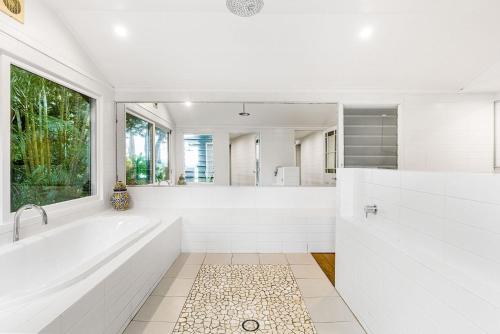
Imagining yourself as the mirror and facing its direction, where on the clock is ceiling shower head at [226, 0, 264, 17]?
The ceiling shower head is roughly at 12 o'clock from the mirror.

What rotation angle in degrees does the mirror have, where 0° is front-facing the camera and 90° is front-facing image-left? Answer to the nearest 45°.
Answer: approximately 0°

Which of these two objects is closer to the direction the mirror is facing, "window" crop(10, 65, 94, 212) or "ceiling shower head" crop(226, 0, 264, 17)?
the ceiling shower head

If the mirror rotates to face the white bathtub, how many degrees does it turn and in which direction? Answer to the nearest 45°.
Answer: approximately 45° to its right

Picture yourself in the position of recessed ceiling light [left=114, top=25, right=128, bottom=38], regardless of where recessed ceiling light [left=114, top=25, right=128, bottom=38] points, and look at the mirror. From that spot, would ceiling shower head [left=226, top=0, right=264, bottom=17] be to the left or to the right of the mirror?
right

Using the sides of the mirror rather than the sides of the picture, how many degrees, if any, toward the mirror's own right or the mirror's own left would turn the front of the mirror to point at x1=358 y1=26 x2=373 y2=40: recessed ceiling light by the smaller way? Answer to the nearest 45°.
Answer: approximately 45° to the mirror's own left

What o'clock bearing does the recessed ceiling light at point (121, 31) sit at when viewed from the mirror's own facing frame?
The recessed ceiling light is roughly at 2 o'clock from the mirror.

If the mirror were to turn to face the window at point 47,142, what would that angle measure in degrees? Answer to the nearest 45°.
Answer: approximately 45° to its right
